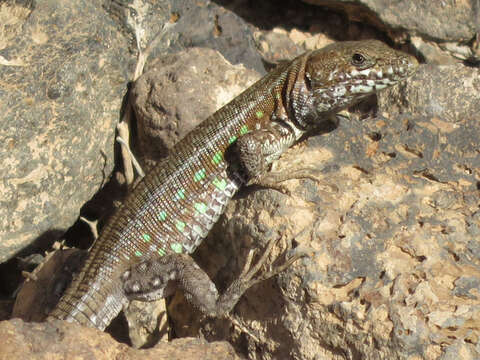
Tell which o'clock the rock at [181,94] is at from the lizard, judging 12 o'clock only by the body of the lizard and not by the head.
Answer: The rock is roughly at 9 o'clock from the lizard.

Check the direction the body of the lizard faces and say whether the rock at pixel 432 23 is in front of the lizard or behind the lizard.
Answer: in front

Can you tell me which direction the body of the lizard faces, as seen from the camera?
to the viewer's right

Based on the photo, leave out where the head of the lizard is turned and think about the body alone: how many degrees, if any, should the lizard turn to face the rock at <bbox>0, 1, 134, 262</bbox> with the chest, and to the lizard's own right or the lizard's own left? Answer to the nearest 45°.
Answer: approximately 135° to the lizard's own left

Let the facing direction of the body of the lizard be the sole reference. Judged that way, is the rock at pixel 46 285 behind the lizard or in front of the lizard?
behind

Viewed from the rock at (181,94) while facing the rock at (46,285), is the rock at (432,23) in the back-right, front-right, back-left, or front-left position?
back-left
